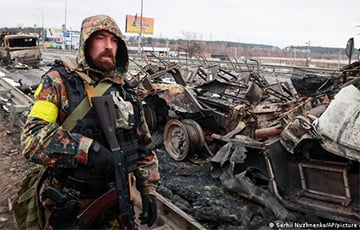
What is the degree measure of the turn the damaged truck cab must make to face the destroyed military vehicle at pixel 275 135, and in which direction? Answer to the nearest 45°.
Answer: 0° — it already faces it

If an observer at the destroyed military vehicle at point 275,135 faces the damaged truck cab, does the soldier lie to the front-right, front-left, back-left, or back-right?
back-left

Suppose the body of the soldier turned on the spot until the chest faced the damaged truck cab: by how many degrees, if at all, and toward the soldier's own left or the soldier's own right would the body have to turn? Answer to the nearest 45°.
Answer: approximately 135° to the soldier's own left

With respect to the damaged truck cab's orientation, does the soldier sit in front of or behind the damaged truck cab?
in front

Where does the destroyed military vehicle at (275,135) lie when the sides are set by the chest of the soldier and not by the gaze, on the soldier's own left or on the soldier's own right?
on the soldier's own left

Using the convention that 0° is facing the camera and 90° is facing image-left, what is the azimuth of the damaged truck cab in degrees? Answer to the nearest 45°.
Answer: approximately 0°

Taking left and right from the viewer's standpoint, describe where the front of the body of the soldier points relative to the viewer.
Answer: facing the viewer and to the right of the viewer
